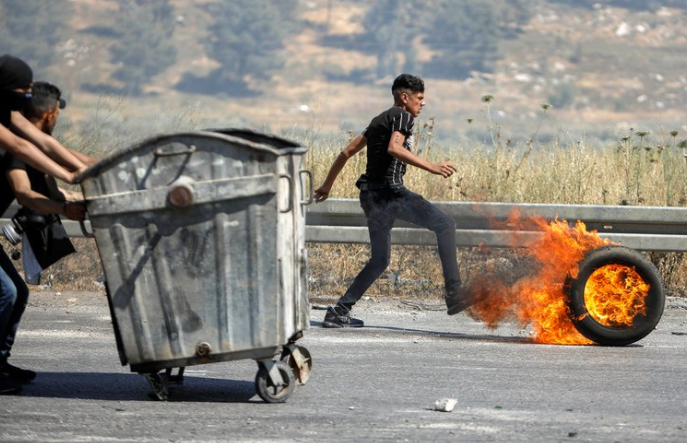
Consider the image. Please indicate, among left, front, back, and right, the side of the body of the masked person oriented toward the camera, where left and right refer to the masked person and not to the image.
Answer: right

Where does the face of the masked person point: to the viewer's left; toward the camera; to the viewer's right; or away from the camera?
to the viewer's right

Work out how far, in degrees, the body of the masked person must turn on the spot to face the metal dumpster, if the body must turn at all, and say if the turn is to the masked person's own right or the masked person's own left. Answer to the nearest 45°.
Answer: approximately 45° to the masked person's own right

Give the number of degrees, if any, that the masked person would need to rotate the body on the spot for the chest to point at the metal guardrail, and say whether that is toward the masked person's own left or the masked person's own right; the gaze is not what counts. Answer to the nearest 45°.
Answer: approximately 45° to the masked person's own left

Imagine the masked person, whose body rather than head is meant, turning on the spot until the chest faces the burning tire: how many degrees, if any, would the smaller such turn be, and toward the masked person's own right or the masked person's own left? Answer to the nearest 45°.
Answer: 0° — they already face it
